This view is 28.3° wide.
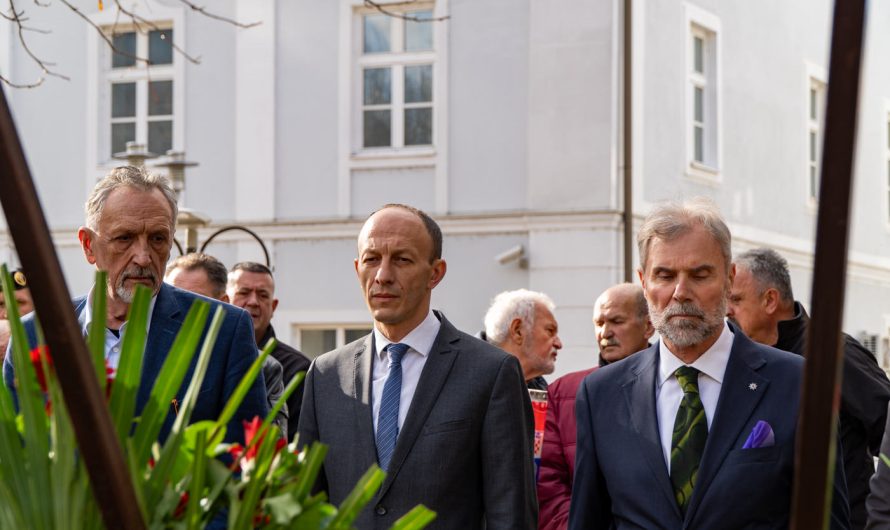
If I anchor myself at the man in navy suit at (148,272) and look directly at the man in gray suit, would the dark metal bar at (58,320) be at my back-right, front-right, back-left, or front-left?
back-right

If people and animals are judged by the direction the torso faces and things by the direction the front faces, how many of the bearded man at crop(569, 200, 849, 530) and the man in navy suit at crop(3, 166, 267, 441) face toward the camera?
2

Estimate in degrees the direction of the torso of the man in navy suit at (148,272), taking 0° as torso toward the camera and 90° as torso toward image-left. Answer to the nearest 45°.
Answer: approximately 0°

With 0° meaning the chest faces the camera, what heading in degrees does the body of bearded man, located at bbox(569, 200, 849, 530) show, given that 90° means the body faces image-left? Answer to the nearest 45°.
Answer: approximately 0°

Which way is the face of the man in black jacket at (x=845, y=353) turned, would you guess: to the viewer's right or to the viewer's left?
to the viewer's left
